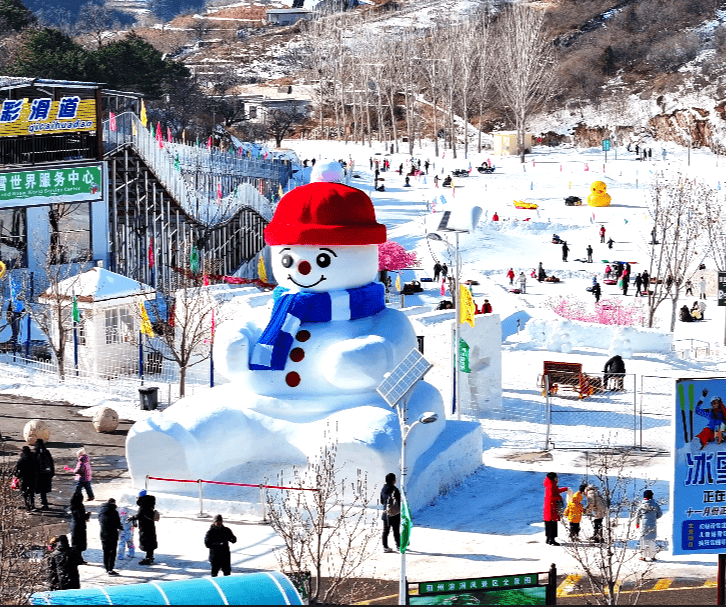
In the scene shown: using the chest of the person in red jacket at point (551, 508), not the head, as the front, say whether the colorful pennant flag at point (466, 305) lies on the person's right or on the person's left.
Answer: on the person's left

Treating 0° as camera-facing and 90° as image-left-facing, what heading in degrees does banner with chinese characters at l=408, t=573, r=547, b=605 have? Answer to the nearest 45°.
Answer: approximately 0°
